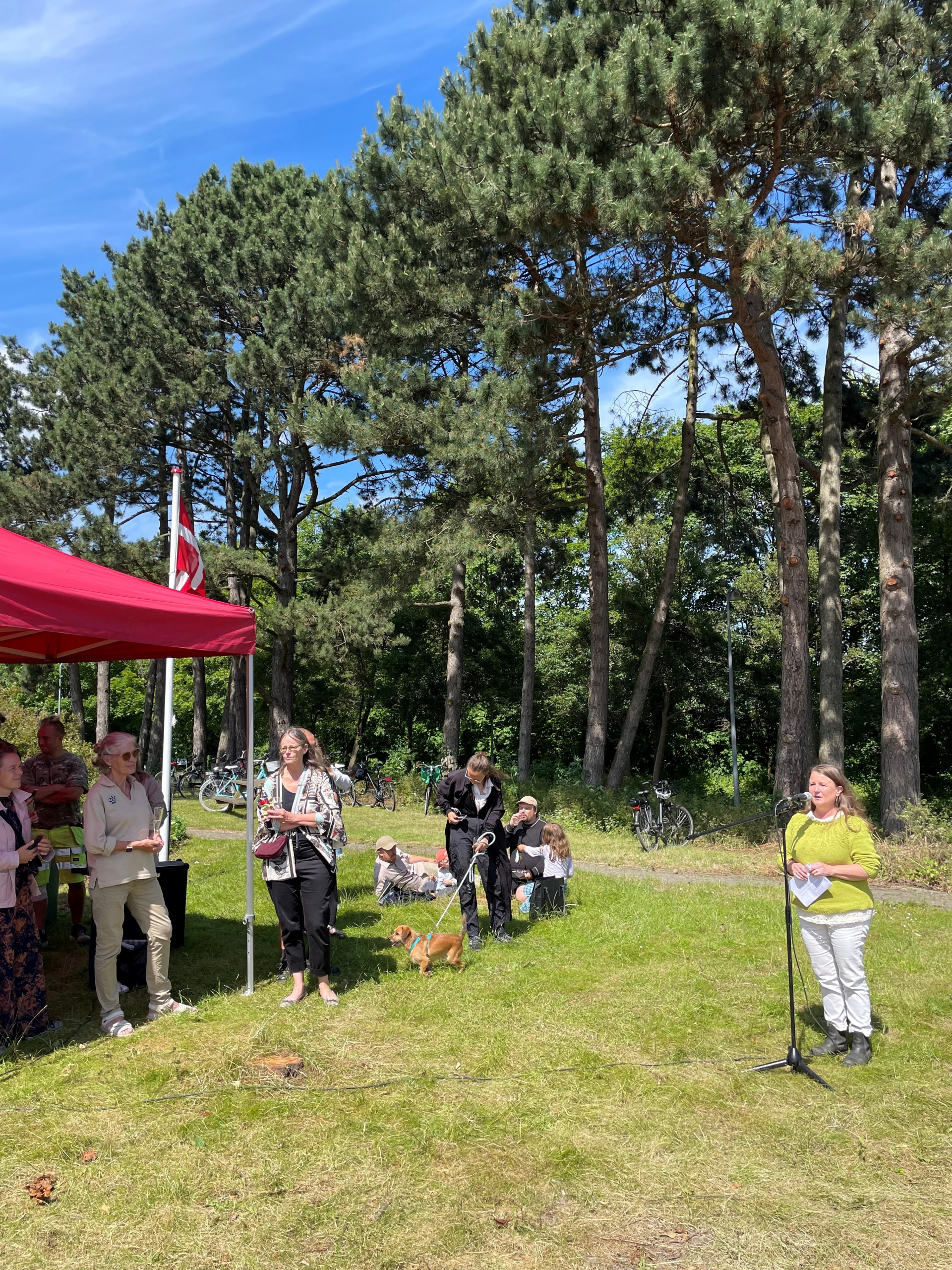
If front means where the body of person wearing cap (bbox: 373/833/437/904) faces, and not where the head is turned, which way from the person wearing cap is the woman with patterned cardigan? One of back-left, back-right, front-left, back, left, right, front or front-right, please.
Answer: front-right

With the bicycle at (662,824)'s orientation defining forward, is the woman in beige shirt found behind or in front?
behind

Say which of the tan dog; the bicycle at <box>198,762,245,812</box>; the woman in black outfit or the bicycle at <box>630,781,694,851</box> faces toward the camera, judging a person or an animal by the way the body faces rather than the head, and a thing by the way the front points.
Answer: the woman in black outfit

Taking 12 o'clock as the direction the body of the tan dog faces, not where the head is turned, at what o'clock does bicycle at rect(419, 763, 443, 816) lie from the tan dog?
The bicycle is roughly at 3 o'clock from the tan dog.

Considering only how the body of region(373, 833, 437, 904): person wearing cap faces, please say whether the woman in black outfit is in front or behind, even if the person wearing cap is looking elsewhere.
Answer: in front

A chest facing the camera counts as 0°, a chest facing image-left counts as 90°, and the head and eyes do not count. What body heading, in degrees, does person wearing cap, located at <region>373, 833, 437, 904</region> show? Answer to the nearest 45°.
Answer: approximately 315°

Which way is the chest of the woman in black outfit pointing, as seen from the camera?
toward the camera

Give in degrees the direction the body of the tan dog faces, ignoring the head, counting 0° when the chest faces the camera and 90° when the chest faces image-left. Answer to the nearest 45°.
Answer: approximately 90°

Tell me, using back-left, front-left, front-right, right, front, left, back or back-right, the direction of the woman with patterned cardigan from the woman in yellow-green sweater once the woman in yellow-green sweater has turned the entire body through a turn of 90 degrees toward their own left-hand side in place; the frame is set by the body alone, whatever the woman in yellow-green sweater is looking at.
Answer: back-right

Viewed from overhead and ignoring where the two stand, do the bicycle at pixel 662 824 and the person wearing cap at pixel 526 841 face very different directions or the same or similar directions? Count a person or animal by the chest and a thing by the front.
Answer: very different directions

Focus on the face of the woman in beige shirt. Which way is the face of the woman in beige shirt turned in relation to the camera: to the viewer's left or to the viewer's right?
to the viewer's right

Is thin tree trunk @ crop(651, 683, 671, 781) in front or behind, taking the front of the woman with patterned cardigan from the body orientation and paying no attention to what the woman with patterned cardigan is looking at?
behind

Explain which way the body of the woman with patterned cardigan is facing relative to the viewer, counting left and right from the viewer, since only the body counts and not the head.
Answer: facing the viewer and to the left of the viewer

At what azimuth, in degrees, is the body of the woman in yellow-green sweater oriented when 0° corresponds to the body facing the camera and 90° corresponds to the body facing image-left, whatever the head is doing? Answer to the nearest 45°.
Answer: approximately 45°

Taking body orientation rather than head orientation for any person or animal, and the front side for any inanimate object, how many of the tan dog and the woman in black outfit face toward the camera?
1

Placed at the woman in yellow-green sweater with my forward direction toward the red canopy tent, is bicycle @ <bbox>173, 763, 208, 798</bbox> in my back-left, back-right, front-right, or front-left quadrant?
front-right

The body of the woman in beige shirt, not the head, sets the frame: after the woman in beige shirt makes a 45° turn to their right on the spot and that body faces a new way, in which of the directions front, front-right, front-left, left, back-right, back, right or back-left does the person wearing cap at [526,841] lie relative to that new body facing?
back-left

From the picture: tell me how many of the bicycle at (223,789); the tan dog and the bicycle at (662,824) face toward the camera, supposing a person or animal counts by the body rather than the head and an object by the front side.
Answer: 0
